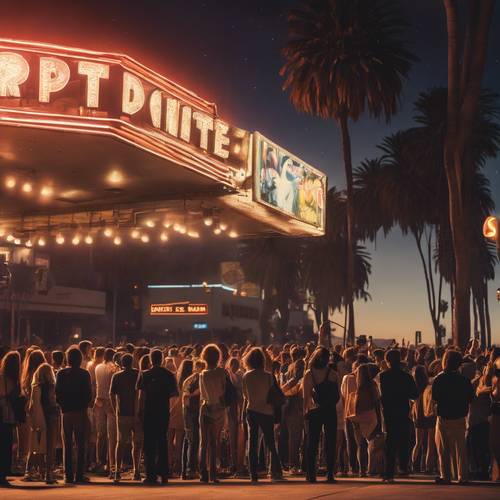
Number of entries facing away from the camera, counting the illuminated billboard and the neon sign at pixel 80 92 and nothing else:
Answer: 0

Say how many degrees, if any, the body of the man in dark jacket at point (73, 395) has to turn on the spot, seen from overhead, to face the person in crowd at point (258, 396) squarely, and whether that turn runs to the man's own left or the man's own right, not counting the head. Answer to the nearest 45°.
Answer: approximately 90° to the man's own right

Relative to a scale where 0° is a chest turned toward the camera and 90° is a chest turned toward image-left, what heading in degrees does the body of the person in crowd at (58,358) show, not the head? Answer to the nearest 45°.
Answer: approximately 180°

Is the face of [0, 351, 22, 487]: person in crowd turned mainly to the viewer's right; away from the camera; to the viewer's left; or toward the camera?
away from the camera

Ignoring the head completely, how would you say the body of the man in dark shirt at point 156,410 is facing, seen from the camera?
away from the camera

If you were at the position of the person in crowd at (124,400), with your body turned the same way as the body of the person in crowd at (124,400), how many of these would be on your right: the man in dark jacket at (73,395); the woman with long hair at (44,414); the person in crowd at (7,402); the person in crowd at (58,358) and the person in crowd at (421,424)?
1

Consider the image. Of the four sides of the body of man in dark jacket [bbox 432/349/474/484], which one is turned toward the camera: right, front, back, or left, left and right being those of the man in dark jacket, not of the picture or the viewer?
back

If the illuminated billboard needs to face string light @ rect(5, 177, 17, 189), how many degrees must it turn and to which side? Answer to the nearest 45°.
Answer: approximately 90° to its right

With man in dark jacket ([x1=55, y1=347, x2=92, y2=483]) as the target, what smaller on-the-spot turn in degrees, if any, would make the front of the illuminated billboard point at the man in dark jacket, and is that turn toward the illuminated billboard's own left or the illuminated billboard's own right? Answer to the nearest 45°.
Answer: approximately 45° to the illuminated billboard's own right

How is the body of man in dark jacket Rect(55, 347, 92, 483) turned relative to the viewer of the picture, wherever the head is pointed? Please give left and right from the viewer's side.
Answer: facing away from the viewer

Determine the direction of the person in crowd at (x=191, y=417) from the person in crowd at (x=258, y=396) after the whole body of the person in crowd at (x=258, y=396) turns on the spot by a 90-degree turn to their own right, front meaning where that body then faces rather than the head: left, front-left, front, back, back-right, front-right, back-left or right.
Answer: back-left

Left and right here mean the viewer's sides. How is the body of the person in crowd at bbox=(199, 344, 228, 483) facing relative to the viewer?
facing away from the viewer

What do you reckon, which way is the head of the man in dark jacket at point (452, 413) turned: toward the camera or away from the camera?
away from the camera

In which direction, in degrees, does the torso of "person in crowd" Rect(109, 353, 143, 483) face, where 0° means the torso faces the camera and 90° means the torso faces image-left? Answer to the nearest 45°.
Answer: approximately 180°

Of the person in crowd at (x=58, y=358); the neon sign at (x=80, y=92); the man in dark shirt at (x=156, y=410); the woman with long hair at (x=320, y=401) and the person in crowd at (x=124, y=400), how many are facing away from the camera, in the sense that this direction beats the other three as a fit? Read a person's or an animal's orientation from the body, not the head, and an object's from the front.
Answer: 4
